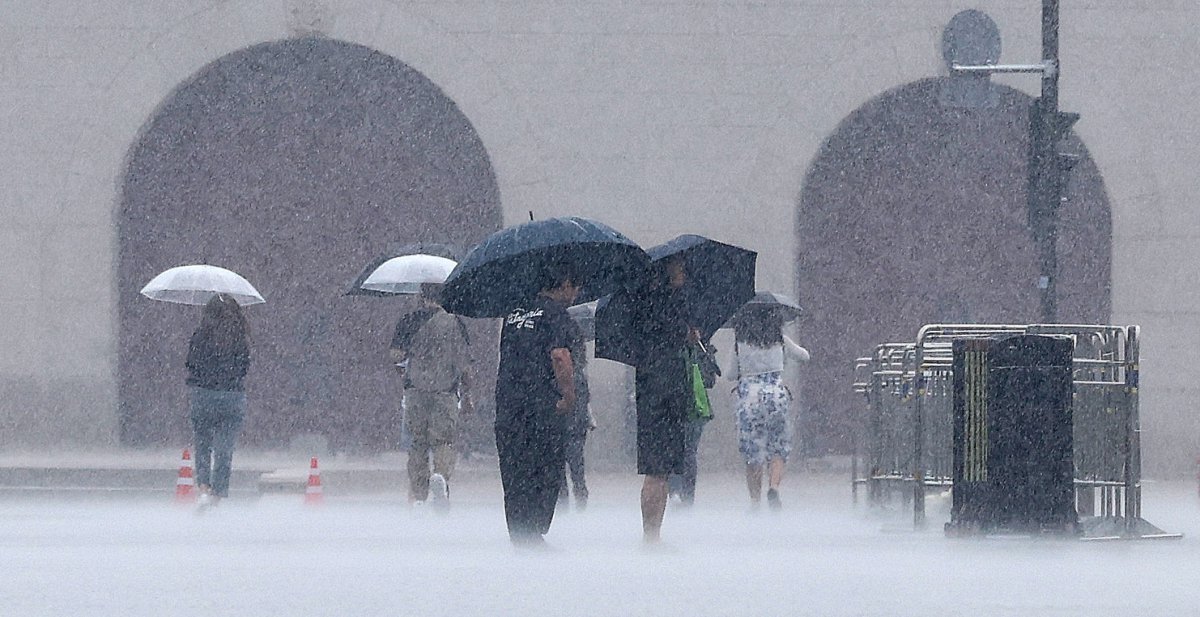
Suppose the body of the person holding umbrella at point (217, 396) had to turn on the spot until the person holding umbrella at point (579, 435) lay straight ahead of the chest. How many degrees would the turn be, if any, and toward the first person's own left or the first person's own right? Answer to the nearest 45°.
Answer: approximately 90° to the first person's own right

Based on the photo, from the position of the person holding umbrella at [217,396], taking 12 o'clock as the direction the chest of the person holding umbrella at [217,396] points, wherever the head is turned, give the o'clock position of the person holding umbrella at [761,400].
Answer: the person holding umbrella at [761,400] is roughly at 3 o'clock from the person holding umbrella at [217,396].

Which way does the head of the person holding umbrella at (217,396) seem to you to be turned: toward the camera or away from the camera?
away from the camera

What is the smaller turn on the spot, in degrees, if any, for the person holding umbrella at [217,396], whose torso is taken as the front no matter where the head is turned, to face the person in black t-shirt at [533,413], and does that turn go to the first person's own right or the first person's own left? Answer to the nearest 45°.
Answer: approximately 180°

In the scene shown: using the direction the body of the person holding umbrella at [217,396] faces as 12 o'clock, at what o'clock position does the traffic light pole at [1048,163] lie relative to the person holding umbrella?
The traffic light pole is roughly at 3 o'clock from the person holding umbrella.

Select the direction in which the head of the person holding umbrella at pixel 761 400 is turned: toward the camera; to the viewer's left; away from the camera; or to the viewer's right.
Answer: away from the camera

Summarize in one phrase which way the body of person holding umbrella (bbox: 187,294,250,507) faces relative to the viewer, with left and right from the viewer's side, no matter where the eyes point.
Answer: facing away from the viewer

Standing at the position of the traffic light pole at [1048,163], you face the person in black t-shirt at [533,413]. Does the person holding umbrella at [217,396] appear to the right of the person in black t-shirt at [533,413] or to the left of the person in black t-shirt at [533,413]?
right
